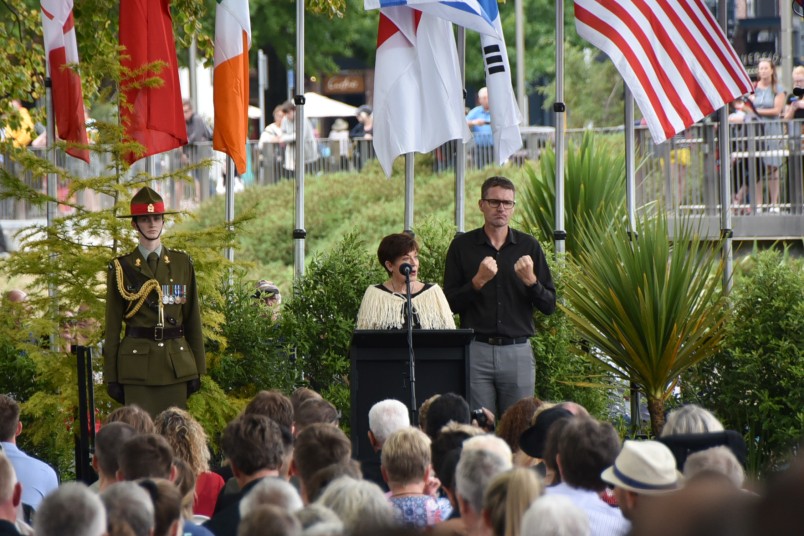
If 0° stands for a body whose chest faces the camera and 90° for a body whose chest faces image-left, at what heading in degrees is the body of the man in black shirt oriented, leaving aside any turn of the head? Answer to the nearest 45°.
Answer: approximately 0°

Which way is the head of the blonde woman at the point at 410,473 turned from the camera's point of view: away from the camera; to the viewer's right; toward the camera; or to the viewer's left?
away from the camera

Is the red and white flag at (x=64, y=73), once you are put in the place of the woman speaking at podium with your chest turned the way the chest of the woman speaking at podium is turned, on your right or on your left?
on your right

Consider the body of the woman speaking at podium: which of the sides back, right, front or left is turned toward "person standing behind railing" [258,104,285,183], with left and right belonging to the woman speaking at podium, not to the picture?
back

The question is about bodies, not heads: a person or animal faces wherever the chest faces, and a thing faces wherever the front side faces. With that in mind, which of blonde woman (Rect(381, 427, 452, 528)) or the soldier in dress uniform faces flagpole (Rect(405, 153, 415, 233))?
the blonde woman

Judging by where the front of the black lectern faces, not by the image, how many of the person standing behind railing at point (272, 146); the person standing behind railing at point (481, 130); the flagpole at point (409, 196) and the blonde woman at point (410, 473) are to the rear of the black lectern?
3

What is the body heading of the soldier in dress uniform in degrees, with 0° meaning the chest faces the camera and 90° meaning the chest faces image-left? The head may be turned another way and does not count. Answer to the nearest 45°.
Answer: approximately 0°

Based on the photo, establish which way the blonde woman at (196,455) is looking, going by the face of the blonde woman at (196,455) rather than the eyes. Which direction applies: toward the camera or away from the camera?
away from the camera

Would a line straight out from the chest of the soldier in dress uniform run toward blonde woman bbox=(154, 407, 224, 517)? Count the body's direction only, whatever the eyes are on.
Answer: yes

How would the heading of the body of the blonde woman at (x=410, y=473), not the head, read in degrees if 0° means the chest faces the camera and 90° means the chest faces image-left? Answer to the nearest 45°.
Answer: approximately 180°
